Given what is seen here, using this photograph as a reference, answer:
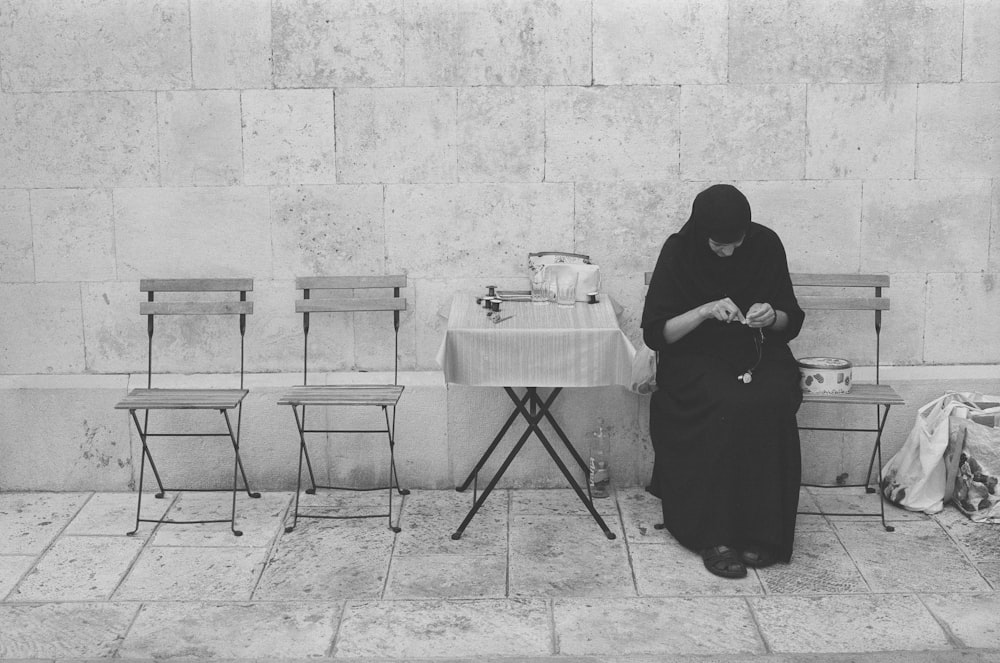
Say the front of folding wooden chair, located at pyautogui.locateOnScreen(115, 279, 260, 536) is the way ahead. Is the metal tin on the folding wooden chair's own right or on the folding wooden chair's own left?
on the folding wooden chair's own left

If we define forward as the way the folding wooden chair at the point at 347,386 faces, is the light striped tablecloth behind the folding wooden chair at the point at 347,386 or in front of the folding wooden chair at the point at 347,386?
in front

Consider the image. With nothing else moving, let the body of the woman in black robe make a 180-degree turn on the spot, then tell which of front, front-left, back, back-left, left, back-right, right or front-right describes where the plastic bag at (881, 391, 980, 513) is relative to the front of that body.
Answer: front-right

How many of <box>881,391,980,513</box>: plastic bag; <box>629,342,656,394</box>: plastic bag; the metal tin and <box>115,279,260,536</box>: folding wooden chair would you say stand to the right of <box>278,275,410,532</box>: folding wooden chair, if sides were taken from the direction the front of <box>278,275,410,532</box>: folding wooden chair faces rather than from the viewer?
1

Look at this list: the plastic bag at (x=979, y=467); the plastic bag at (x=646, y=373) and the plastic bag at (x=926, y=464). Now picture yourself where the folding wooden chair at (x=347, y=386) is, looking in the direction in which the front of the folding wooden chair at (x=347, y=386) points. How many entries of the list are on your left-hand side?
3

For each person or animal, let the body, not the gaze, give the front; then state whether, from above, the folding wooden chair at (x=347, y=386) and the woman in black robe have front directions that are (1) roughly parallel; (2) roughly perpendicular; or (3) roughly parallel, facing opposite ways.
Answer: roughly parallel

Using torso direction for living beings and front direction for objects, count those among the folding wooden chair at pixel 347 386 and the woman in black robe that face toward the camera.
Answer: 2

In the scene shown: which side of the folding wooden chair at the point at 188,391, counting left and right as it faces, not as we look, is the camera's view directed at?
front

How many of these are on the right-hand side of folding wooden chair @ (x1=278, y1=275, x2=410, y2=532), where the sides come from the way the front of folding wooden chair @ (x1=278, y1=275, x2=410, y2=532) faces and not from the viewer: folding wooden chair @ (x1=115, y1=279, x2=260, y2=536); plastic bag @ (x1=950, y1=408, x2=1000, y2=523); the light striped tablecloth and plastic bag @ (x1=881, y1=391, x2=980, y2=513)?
1

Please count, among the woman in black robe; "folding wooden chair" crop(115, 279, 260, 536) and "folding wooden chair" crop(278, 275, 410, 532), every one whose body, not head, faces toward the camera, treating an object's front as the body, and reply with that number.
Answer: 3

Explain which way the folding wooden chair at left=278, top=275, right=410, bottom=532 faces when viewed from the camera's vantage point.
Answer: facing the viewer

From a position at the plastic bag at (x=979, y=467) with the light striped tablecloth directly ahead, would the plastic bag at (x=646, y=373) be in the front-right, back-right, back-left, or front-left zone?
front-right

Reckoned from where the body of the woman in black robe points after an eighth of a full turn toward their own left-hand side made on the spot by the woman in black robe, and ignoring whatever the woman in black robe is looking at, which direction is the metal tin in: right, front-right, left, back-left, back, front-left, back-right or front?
left

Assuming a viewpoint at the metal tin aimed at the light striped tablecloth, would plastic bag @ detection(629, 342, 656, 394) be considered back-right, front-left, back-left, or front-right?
front-right

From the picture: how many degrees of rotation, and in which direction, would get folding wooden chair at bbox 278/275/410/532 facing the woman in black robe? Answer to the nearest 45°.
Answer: approximately 45° to its left
